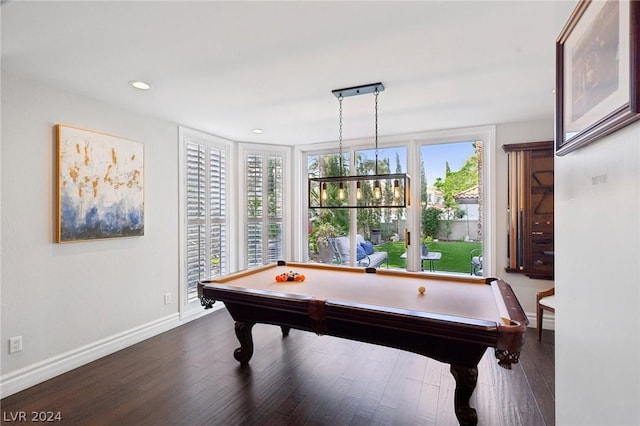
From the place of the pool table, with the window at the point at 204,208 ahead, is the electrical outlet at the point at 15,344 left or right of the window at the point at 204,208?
left

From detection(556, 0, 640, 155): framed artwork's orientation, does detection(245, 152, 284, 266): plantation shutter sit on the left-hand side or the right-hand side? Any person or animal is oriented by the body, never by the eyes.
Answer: on its right

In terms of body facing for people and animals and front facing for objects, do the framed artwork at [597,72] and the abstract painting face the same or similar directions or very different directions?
very different directions

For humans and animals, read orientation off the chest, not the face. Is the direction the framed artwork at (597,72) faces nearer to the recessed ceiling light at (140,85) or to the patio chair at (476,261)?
the recessed ceiling light

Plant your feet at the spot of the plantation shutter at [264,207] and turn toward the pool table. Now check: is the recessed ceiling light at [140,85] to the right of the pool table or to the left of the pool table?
right

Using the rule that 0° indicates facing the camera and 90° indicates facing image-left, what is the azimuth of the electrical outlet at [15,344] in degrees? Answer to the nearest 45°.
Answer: approximately 315°

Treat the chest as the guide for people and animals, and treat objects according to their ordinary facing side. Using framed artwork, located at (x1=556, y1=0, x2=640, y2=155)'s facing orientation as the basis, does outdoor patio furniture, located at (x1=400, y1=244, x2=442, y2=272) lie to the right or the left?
on its right

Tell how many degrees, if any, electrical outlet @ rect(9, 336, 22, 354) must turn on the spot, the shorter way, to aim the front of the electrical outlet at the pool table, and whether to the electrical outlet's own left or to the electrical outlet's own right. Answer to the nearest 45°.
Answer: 0° — it already faces it
